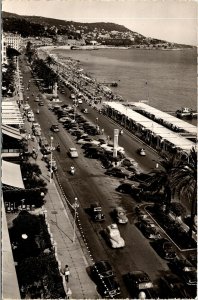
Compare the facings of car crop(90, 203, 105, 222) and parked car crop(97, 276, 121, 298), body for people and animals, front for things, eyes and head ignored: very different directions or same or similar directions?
same or similar directions

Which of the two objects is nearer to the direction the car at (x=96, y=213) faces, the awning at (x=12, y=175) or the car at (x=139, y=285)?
the car

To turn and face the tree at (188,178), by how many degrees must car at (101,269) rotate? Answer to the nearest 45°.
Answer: approximately 90° to its left

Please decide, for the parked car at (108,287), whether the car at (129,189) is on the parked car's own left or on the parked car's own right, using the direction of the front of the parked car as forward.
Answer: on the parked car's own left

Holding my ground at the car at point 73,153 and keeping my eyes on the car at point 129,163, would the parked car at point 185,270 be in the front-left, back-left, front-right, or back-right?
front-right
